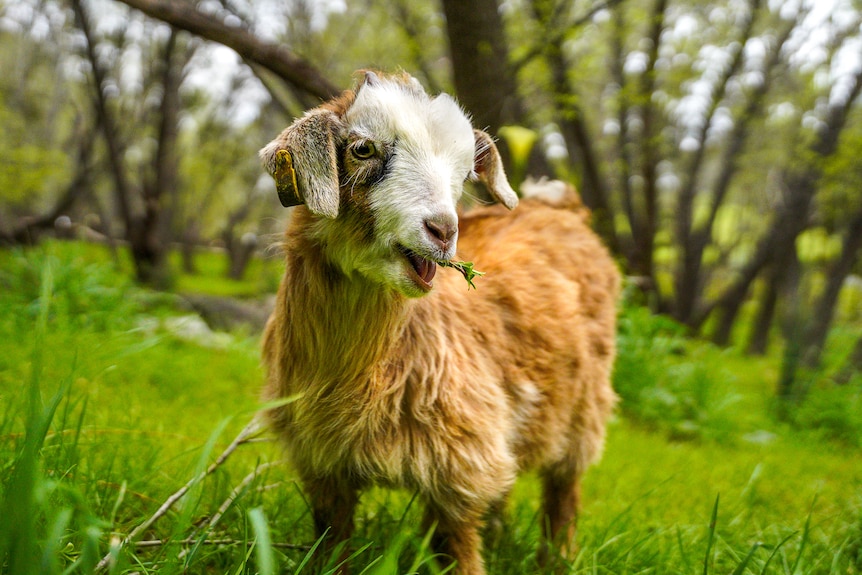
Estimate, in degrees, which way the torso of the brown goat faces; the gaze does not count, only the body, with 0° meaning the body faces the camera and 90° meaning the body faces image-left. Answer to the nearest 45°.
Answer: approximately 45°

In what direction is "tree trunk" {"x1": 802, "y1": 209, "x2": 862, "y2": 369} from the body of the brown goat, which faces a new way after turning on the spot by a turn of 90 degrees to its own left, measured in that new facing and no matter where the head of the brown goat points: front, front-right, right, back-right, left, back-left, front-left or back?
left

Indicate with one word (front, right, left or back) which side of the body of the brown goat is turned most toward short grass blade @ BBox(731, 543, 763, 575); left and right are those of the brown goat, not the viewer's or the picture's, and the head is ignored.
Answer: left

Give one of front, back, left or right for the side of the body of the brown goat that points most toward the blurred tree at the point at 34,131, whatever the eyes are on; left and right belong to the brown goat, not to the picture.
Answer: right

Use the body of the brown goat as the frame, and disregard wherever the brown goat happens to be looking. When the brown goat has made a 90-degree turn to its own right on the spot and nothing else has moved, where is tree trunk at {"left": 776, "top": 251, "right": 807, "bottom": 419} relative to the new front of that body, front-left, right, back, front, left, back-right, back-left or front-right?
right

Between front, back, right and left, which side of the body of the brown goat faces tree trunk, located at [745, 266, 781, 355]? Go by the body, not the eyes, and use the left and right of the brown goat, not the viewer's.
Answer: back

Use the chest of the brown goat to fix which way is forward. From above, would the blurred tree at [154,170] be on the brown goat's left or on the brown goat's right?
on the brown goat's right

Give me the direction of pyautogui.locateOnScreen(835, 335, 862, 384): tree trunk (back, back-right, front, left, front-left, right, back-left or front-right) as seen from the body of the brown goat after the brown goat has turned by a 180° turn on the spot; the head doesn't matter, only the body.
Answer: front

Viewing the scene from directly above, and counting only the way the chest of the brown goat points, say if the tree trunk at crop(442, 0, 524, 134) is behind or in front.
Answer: behind
